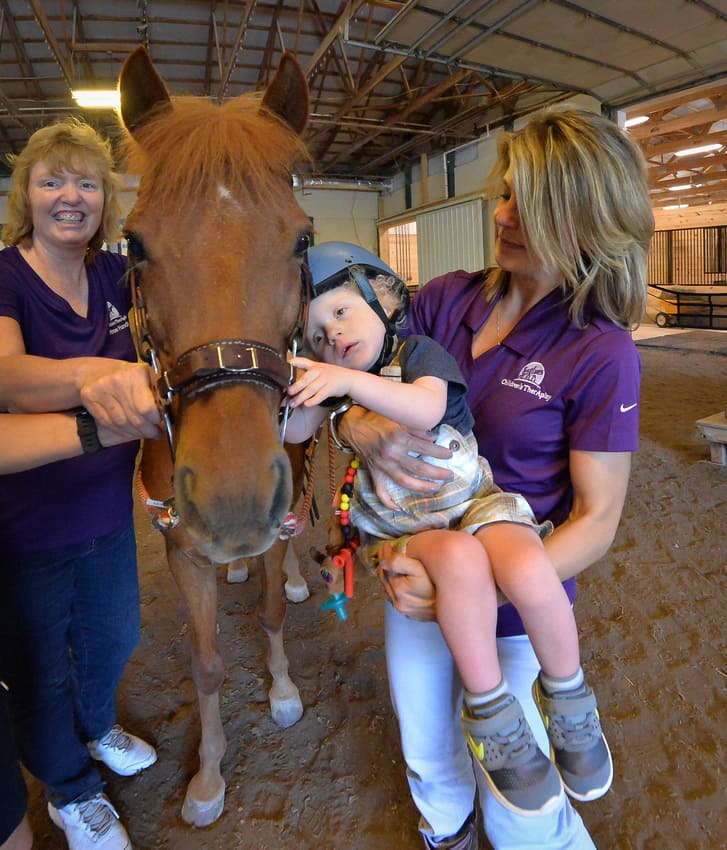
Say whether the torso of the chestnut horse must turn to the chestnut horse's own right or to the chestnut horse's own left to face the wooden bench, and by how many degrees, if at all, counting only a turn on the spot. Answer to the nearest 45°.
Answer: approximately 135° to the chestnut horse's own left

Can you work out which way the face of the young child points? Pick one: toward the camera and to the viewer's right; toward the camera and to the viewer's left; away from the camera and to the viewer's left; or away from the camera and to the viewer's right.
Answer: toward the camera and to the viewer's left

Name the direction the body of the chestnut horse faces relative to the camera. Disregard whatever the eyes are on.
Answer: toward the camera
